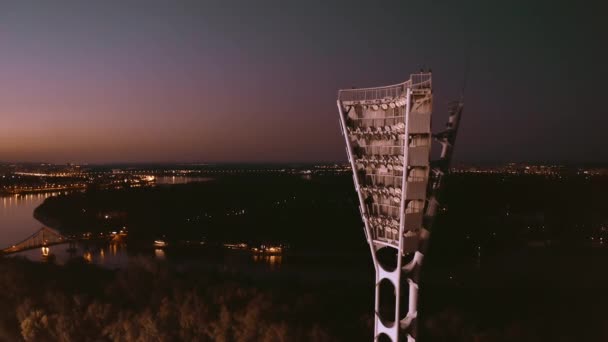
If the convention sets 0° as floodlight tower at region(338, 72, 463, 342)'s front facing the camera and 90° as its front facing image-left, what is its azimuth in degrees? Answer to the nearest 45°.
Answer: approximately 45°

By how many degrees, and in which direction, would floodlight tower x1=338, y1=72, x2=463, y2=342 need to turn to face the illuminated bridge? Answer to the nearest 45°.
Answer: approximately 90° to its right
